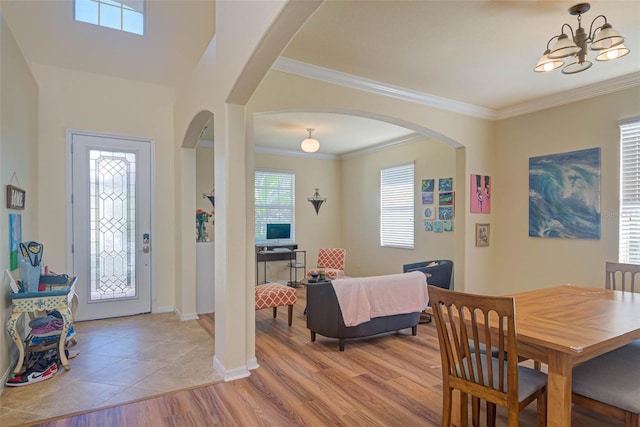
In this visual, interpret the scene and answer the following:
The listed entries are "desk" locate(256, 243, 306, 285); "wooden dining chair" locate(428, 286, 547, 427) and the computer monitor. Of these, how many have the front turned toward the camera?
2

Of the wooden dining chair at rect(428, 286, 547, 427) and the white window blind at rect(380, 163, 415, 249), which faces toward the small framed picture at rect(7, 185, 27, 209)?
the white window blind

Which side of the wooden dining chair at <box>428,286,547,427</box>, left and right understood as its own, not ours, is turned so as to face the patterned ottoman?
left

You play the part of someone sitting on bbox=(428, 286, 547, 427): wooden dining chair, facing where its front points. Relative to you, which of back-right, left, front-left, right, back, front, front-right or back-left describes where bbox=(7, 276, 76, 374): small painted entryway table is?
back-left

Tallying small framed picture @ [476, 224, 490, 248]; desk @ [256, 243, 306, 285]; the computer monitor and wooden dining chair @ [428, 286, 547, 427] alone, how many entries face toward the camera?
3

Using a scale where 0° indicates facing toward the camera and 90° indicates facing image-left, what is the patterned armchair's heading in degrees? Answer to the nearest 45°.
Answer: approximately 45°

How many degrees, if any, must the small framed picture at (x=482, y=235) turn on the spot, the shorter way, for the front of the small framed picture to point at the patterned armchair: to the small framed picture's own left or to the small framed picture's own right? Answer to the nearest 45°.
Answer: approximately 90° to the small framed picture's own right

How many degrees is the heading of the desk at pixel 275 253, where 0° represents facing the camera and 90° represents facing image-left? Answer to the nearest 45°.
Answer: approximately 0°

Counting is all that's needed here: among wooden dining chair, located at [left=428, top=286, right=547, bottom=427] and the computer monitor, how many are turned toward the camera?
1

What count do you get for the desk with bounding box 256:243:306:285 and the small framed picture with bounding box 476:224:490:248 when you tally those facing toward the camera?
2

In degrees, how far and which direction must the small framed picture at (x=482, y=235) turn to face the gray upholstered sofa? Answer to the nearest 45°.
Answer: approximately 45° to its right
